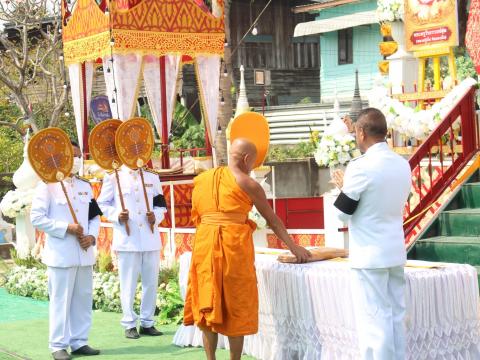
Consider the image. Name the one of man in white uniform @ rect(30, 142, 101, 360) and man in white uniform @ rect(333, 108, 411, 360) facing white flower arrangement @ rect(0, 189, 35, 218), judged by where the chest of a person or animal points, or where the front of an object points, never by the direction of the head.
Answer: man in white uniform @ rect(333, 108, 411, 360)

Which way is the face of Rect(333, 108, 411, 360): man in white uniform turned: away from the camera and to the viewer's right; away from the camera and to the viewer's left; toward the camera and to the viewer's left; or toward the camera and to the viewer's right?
away from the camera and to the viewer's left

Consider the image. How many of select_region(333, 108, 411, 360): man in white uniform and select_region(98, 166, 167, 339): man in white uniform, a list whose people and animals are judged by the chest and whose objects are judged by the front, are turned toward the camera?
1

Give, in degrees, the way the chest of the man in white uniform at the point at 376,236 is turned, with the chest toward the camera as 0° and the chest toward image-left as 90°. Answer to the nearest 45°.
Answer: approximately 135°

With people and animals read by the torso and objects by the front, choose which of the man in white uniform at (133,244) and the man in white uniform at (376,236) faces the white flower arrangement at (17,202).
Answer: the man in white uniform at (376,236)

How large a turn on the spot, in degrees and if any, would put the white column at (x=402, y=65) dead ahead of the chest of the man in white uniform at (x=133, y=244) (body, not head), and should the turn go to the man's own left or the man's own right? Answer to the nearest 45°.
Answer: approximately 135° to the man's own left

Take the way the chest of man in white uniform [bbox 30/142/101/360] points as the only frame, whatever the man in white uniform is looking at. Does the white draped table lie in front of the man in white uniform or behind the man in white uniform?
in front

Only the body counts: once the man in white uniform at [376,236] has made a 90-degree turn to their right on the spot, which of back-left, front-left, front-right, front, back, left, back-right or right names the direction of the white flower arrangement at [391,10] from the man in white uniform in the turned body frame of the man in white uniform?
front-left

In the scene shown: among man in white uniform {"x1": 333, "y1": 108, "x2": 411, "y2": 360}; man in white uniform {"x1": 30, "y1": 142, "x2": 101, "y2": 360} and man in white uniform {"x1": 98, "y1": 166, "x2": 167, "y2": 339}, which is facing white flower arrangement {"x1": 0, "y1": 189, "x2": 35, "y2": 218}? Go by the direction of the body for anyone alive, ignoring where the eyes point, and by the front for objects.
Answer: man in white uniform {"x1": 333, "y1": 108, "x2": 411, "y2": 360}

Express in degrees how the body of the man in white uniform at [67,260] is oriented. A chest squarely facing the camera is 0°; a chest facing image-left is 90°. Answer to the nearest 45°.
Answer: approximately 315°

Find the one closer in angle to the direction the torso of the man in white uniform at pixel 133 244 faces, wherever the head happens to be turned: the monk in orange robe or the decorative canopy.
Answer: the monk in orange robe
